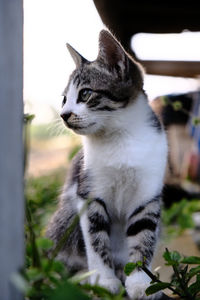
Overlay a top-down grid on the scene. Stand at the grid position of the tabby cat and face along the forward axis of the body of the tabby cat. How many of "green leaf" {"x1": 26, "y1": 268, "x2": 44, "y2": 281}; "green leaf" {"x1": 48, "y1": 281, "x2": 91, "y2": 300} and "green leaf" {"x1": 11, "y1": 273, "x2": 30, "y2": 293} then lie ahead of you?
3

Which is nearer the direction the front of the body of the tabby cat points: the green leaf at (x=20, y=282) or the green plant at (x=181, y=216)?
the green leaf

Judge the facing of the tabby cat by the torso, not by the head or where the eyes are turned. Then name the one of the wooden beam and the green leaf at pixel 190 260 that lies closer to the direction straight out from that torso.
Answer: the green leaf

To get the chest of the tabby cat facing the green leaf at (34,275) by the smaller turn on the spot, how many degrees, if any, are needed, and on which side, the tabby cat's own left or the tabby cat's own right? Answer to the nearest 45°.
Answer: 0° — it already faces it

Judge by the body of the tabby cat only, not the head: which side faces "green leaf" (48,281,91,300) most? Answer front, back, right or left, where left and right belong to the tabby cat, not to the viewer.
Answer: front

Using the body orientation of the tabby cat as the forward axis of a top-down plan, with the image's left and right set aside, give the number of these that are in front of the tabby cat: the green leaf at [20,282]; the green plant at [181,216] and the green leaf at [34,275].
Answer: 2

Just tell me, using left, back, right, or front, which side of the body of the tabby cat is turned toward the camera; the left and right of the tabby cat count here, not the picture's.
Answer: front

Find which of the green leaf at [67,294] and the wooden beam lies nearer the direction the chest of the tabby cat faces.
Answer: the green leaf

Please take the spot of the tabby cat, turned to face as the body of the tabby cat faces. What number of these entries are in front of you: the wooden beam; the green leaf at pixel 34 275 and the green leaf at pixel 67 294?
2

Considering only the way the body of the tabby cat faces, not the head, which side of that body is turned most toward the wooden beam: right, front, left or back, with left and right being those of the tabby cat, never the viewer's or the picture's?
back
